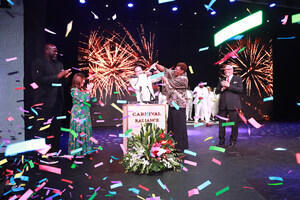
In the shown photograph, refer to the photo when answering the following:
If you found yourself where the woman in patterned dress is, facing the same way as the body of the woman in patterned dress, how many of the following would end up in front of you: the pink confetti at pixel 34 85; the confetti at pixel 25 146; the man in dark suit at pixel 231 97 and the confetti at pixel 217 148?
2

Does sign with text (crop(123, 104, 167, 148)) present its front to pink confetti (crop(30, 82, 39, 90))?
no

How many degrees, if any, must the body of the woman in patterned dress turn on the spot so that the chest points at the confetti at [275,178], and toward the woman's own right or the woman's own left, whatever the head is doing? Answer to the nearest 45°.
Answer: approximately 45° to the woman's own right

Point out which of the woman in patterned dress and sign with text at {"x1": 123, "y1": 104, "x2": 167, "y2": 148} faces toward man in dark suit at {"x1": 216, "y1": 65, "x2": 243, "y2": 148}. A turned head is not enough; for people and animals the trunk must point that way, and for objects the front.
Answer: the woman in patterned dress

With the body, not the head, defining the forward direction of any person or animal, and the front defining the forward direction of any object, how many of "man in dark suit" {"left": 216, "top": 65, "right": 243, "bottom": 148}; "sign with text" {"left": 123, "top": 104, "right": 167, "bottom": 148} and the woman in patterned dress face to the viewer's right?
1

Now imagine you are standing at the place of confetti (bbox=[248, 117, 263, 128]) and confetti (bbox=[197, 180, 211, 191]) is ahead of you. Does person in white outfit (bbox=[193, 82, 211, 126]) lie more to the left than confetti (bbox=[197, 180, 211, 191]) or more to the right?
right

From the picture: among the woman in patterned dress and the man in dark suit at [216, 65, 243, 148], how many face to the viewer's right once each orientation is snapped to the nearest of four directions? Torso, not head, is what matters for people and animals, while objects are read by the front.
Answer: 1

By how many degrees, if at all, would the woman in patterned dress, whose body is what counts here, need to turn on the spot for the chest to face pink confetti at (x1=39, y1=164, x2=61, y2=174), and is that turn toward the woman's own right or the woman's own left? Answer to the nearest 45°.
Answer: approximately 135° to the woman's own right

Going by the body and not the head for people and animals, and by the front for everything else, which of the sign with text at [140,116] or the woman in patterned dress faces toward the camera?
the sign with text

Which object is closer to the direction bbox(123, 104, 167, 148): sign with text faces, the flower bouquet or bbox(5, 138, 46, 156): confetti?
the flower bouquet

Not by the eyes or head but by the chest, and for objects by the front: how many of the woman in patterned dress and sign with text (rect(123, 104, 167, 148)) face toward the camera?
1

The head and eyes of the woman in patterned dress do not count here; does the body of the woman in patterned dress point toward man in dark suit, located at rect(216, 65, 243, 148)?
yes

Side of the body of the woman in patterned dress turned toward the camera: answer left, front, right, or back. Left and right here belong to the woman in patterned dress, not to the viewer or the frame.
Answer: right

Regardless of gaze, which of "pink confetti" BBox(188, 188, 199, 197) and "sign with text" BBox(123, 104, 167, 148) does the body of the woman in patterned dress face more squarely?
the sign with text

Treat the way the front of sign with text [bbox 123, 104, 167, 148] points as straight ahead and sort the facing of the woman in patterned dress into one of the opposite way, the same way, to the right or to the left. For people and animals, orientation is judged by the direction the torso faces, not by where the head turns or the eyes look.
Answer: to the left

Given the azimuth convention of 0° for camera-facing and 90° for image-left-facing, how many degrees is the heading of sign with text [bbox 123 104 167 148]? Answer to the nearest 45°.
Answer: approximately 0°

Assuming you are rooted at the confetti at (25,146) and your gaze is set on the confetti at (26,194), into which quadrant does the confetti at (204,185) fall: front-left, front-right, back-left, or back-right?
front-left

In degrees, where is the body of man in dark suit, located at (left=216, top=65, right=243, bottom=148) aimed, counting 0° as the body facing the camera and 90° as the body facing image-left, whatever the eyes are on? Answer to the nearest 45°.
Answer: approximately 45°

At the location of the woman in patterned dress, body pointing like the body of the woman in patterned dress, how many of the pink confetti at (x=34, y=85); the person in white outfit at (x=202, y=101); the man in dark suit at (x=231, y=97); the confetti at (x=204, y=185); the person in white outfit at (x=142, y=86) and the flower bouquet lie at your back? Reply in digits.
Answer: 1

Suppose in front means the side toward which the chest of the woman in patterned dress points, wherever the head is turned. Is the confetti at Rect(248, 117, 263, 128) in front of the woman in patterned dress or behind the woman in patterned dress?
in front
